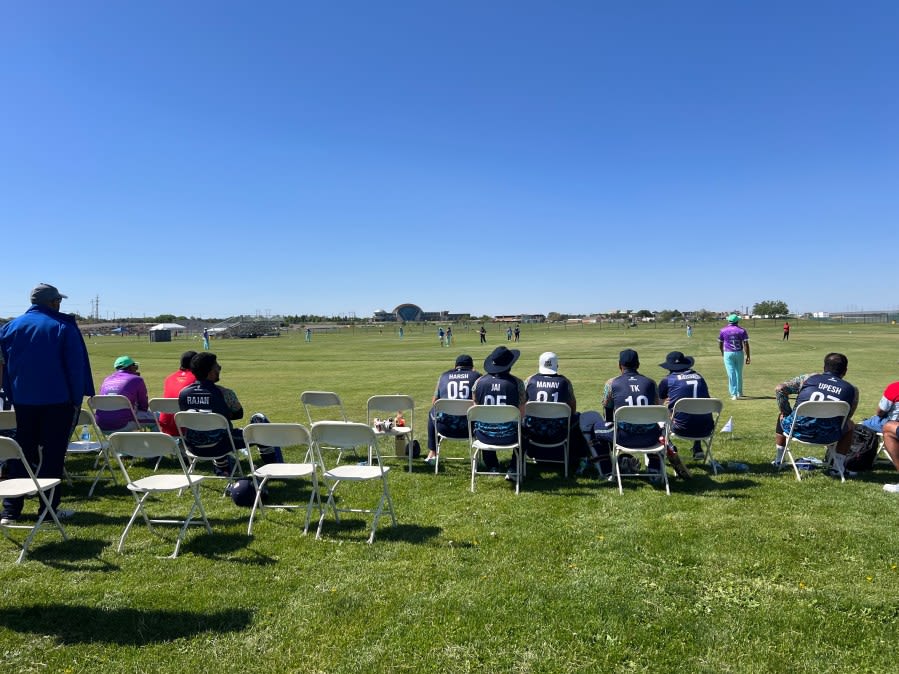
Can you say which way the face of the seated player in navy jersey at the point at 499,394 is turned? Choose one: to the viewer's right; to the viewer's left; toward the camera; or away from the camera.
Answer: away from the camera

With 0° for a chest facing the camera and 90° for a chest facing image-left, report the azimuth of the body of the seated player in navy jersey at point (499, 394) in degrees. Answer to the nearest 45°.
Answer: approximately 180°

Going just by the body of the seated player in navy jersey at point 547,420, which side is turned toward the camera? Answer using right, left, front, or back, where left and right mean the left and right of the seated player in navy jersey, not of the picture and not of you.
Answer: back

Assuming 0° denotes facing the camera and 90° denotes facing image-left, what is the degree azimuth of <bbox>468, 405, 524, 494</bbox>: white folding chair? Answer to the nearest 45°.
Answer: approximately 180°

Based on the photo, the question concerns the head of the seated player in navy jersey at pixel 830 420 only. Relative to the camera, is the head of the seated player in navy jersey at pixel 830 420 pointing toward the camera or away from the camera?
away from the camera

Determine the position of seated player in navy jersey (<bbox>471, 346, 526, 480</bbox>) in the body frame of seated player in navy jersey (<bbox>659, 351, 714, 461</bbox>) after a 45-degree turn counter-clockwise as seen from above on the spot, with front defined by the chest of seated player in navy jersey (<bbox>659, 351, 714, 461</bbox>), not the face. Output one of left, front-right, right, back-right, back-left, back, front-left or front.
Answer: front-left

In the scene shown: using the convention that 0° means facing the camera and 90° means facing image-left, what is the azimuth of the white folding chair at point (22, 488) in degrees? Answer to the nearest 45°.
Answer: approximately 225°

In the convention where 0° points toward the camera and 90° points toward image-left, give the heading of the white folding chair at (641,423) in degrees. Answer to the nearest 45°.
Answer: approximately 180°

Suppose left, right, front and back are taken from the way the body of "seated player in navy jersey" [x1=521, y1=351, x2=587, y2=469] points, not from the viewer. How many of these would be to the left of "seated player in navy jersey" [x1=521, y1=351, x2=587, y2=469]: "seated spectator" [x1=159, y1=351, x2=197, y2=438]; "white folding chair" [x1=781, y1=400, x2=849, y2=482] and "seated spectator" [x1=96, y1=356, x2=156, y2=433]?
2

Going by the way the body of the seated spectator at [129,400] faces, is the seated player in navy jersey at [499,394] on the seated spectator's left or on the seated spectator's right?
on the seated spectator's right

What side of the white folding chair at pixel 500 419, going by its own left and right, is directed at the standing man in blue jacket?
left

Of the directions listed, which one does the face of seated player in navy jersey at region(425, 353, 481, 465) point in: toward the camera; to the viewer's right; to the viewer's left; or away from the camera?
away from the camera

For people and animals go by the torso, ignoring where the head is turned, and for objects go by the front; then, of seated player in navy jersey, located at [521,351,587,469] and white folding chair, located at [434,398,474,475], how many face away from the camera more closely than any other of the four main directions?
2

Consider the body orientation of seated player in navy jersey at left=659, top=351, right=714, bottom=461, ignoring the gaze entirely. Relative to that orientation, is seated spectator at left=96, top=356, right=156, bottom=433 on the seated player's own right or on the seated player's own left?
on the seated player's own left

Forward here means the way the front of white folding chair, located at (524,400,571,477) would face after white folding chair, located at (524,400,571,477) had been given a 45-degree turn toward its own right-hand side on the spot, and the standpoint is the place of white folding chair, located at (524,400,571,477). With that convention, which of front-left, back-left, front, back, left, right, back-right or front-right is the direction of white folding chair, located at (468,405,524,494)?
back

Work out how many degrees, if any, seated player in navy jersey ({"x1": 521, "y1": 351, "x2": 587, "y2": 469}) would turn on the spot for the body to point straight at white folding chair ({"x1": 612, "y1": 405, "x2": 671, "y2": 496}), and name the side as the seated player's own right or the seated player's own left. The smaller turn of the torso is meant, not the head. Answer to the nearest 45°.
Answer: approximately 135° to the seated player's own right

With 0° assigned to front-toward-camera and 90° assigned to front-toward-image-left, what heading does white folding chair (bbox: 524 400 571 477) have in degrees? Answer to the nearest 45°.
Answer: approximately 180°
